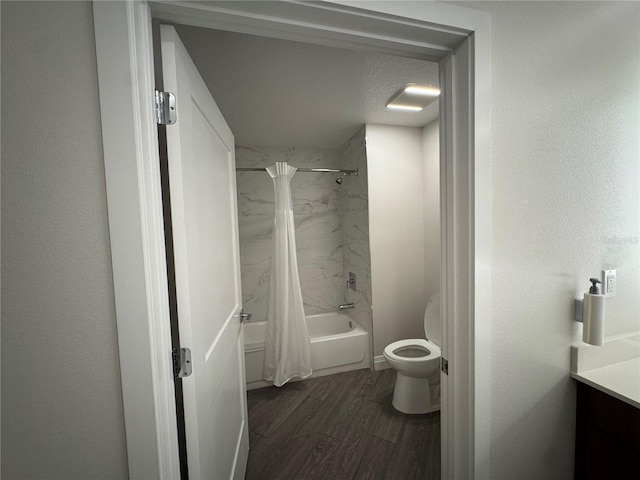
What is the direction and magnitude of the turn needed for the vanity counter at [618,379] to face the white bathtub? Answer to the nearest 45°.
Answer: approximately 45° to its right

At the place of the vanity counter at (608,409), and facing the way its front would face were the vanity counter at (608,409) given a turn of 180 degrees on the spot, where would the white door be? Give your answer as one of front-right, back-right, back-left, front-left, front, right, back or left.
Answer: back

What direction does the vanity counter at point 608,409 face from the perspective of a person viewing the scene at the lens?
facing the viewer and to the left of the viewer

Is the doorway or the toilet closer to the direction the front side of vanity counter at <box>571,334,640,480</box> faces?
the doorway

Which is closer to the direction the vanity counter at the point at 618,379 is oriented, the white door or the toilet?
the white door

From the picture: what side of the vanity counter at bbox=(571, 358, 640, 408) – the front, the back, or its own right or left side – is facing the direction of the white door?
front

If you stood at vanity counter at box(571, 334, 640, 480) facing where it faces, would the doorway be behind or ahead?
ahead

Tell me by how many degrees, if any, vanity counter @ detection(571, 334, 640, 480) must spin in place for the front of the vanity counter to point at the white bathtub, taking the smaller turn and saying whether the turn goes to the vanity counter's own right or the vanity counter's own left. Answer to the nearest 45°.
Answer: approximately 45° to the vanity counter's own right

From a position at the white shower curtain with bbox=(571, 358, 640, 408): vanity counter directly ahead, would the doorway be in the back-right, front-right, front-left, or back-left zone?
front-right

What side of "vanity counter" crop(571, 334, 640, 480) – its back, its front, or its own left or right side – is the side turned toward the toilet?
right
